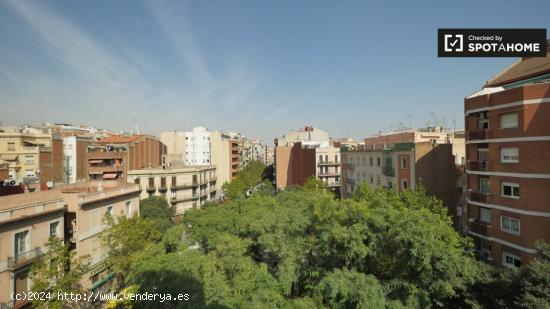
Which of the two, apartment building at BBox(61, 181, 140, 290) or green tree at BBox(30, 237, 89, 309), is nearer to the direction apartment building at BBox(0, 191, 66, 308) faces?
the green tree

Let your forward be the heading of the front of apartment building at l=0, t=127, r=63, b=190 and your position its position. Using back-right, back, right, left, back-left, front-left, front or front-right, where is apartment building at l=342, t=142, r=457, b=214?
left

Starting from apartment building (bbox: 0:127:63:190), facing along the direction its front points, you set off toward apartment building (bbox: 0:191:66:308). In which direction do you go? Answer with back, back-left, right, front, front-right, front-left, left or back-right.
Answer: front-left

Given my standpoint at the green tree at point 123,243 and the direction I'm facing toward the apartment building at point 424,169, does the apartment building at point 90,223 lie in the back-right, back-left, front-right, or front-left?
back-left

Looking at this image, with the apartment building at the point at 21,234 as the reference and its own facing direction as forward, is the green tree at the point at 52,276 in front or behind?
in front

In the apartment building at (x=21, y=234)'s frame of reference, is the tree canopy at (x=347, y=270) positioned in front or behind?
in front

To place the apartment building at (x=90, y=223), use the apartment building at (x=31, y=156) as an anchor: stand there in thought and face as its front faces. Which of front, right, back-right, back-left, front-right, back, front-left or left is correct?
front-left

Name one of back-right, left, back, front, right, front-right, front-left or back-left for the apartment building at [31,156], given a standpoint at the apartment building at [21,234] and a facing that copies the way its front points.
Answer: back-left

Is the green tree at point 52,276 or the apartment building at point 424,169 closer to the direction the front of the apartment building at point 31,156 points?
the green tree

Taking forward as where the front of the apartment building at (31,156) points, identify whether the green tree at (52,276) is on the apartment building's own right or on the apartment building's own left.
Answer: on the apartment building's own left

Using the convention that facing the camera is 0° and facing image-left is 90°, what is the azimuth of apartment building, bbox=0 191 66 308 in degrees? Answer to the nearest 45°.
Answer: approximately 315°

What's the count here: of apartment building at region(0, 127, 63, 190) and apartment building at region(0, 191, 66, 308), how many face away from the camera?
0

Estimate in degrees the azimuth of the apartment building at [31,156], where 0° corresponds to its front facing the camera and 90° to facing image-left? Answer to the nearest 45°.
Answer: approximately 45°
